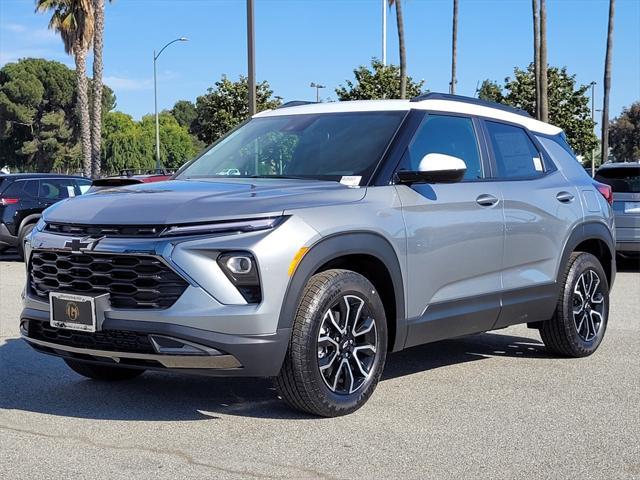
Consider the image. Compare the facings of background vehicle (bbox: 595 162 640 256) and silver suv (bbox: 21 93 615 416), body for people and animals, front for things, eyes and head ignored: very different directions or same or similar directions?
very different directions

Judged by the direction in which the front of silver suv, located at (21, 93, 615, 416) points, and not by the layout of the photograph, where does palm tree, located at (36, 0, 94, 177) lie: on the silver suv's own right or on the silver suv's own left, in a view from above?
on the silver suv's own right

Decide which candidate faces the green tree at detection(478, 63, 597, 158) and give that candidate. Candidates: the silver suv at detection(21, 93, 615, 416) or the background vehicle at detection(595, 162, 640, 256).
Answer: the background vehicle

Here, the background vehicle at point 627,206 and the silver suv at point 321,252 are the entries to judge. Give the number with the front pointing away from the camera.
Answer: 1

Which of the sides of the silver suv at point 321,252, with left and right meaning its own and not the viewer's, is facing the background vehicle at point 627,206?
back

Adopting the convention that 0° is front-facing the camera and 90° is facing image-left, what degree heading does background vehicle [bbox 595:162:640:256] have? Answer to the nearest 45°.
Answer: approximately 180°

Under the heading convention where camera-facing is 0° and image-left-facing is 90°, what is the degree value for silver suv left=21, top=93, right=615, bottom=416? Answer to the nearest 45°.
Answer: approximately 45°

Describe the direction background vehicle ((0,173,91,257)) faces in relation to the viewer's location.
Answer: facing away from the viewer and to the right of the viewer

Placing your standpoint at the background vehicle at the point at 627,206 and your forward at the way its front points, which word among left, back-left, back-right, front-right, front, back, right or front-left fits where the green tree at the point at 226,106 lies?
front-left

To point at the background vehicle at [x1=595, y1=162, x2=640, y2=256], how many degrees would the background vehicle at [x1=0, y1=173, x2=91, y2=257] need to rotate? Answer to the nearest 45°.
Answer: approximately 90° to its right

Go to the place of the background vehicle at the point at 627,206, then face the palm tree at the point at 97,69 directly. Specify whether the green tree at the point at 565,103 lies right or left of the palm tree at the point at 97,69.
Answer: right

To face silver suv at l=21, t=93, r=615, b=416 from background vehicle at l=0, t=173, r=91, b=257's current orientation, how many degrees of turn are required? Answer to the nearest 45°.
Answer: approximately 135° to its right

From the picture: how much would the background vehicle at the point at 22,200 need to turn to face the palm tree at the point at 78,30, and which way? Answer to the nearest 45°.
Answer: approximately 45° to its left

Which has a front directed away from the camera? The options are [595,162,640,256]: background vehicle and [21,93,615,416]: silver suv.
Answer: the background vehicle
